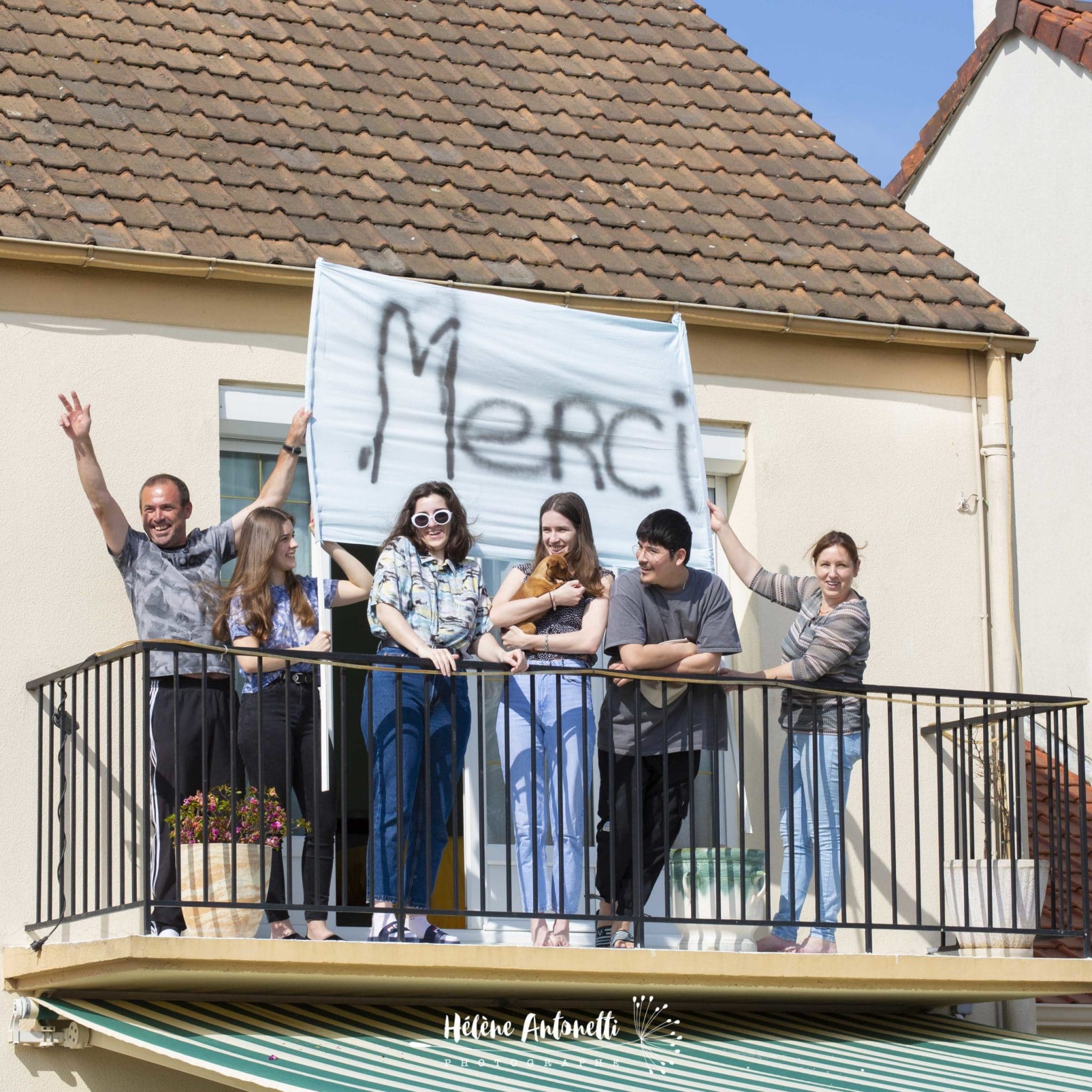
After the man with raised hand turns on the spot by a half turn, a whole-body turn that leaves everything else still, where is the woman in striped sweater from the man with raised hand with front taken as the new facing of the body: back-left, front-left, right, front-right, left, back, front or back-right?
right

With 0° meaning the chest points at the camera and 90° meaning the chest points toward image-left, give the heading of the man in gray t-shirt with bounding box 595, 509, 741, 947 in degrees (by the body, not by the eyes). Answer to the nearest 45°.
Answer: approximately 0°

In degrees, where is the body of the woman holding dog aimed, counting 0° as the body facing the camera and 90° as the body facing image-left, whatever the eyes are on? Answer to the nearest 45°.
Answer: approximately 0°

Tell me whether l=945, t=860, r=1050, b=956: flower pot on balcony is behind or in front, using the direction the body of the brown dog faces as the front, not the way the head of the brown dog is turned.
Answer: in front

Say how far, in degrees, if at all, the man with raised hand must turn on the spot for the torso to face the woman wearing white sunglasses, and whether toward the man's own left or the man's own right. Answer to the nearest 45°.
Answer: approximately 90° to the man's own left

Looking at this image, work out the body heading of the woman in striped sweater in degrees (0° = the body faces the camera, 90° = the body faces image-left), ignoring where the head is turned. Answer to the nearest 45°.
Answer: approximately 45°

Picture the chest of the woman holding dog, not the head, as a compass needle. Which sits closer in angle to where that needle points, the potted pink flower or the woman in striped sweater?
the potted pink flower
